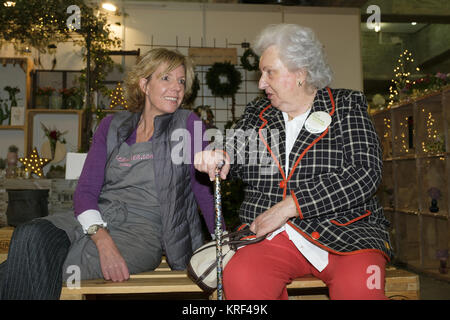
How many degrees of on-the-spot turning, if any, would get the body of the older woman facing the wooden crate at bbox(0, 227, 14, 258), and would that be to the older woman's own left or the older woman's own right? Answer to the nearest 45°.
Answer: approximately 90° to the older woman's own right

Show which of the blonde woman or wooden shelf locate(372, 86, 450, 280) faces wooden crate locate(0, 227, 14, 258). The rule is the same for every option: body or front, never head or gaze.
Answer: the wooden shelf

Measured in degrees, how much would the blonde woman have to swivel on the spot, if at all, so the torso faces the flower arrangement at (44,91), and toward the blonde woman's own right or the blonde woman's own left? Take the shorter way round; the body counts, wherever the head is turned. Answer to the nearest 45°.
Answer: approximately 135° to the blonde woman's own right

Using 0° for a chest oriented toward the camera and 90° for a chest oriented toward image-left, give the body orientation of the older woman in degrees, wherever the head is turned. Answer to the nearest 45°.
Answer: approximately 45°

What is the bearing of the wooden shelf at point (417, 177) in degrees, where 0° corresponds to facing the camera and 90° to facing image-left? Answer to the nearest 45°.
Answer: approximately 45°

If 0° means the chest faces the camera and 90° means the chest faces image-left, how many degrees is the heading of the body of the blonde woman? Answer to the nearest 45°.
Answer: approximately 45°

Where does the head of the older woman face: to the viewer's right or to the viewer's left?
to the viewer's left

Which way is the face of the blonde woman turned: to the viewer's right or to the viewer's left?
to the viewer's right

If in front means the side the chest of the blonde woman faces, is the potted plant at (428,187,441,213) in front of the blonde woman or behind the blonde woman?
behind

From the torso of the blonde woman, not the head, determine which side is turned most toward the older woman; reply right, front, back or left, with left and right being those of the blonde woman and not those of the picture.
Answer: left

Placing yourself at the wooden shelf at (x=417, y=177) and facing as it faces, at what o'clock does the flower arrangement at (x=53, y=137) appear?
The flower arrangement is roughly at 1 o'clock from the wooden shelf.

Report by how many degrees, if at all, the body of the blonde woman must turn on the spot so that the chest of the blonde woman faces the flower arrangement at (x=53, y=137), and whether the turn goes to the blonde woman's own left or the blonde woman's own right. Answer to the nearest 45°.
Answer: approximately 135° to the blonde woman's own right
